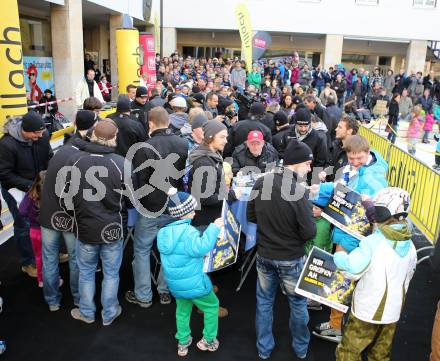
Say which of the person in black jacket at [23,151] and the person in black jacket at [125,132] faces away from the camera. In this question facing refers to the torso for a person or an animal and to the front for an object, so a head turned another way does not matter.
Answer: the person in black jacket at [125,132]

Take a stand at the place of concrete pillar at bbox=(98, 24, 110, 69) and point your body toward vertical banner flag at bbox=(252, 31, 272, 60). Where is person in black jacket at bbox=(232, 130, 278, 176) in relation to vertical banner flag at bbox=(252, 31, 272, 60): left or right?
right

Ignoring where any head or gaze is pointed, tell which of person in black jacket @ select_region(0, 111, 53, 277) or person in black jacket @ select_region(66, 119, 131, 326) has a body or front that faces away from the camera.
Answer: person in black jacket @ select_region(66, 119, 131, 326)

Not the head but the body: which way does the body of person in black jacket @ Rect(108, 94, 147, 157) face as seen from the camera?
away from the camera

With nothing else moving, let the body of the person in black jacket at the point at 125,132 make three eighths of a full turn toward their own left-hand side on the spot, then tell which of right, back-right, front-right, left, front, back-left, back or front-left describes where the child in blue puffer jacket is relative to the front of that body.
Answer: front-left

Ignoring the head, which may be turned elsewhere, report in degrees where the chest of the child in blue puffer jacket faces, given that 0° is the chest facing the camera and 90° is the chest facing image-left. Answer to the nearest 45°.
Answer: approximately 225°

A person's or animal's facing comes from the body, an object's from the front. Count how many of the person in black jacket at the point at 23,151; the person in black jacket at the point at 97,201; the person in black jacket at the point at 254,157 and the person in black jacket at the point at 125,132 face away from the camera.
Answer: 2

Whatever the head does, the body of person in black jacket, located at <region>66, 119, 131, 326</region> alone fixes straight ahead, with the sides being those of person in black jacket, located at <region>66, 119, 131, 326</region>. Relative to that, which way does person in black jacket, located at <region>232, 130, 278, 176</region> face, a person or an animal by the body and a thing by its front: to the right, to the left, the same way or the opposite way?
the opposite way

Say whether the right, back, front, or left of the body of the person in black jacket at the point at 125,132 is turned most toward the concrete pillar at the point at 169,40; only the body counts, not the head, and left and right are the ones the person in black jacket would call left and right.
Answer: front

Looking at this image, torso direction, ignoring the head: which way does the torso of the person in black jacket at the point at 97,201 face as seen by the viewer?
away from the camera

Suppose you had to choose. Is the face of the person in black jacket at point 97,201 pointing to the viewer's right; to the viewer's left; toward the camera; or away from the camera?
away from the camera

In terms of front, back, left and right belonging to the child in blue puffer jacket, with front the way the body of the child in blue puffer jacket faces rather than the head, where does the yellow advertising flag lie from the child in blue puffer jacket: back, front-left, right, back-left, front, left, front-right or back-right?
front-left

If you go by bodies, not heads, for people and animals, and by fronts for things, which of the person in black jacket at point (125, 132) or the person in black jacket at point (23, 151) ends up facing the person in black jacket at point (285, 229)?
the person in black jacket at point (23, 151)

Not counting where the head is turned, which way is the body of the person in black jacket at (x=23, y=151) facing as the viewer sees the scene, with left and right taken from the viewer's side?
facing the viewer and to the right of the viewer

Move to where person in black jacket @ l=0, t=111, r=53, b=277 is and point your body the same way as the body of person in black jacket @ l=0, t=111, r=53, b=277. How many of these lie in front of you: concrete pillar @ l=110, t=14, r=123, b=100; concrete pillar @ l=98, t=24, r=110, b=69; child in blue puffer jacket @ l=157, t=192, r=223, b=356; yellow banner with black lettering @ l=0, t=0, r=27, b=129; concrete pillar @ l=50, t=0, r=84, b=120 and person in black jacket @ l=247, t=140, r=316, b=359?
2

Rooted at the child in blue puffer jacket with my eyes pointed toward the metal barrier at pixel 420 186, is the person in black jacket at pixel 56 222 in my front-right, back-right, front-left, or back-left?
back-left

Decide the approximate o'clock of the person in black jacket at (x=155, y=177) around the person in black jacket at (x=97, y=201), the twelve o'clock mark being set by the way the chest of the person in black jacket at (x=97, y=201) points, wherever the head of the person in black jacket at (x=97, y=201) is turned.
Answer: the person in black jacket at (x=155, y=177) is roughly at 2 o'clock from the person in black jacket at (x=97, y=201).
